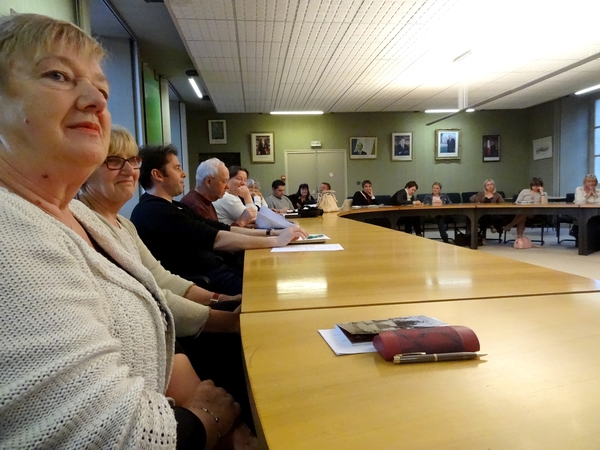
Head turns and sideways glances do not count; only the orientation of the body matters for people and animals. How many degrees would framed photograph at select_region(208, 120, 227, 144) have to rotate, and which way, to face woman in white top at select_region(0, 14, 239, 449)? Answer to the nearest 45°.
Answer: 0° — it already faces them

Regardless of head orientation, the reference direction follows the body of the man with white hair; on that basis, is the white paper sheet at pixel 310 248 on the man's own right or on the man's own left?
on the man's own right

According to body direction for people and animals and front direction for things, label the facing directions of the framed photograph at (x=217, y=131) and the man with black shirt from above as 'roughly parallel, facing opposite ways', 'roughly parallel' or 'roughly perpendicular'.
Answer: roughly perpendicular

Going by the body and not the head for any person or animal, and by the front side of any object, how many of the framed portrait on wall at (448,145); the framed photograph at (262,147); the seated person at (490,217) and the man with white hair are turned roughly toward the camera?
3

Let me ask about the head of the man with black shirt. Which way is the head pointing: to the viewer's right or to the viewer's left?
to the viewer's right

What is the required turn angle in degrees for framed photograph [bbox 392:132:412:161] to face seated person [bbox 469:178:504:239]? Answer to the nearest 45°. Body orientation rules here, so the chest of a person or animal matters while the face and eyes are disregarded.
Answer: approximately 45° to its left

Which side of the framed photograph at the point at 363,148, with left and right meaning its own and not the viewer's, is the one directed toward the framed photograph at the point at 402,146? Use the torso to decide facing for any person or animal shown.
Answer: left

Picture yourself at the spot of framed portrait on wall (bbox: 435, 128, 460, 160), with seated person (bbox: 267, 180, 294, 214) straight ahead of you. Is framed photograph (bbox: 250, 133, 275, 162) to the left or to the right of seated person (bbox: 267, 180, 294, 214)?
right

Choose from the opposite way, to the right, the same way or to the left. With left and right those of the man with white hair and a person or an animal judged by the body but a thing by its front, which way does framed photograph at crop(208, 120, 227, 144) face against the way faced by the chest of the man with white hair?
to the right

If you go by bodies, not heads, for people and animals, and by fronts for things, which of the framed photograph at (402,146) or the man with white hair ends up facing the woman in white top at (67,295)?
the framed photograph
